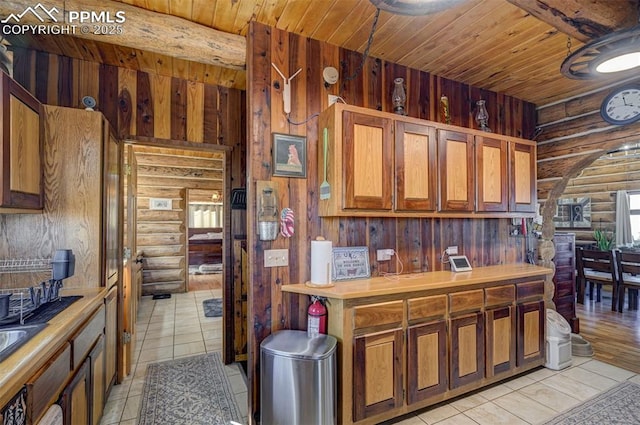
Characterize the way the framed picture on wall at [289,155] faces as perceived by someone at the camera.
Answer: facing the viewer and to the right of the viewer

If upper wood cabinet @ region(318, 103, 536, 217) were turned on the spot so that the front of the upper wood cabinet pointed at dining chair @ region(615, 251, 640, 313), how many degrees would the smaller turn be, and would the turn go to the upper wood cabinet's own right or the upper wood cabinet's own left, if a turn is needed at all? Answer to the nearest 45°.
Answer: approximately 90° to the upper wood cabinet's own left

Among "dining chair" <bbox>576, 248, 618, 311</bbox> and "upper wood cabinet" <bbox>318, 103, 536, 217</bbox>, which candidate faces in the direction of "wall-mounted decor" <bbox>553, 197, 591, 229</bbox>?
the dining chair

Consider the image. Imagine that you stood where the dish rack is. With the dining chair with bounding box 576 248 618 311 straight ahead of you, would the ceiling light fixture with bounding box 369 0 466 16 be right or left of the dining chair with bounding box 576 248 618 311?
right

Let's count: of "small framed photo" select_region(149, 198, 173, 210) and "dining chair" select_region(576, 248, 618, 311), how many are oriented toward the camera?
1

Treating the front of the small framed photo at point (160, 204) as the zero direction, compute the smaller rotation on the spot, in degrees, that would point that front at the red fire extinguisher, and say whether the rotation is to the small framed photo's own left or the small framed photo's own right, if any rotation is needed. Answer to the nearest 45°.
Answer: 0° — it already faces it

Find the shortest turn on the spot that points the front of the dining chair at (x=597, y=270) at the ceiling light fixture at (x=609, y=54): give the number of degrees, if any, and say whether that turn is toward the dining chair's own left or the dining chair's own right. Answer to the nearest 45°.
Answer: approximately 180°

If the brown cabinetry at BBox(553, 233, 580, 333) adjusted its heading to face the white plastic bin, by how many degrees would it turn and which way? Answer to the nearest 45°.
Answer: approximately 45° to its left

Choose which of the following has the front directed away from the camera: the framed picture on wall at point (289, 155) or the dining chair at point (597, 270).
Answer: the dining chair

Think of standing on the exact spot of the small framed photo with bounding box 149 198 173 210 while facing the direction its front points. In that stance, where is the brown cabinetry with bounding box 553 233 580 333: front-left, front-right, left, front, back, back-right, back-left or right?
front-left

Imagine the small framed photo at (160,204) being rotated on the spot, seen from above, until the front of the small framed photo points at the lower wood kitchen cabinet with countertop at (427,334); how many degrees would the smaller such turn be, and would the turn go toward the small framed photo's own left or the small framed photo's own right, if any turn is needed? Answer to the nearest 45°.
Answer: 0° — it already faces it

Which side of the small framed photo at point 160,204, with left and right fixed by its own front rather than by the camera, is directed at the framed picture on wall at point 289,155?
front

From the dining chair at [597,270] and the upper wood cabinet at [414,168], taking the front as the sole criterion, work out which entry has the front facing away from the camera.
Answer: the dining chair

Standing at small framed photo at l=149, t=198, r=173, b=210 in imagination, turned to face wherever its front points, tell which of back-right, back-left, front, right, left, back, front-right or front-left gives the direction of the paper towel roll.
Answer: front

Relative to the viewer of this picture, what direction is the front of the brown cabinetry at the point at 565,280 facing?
facing the viewer and to the left of the viewer

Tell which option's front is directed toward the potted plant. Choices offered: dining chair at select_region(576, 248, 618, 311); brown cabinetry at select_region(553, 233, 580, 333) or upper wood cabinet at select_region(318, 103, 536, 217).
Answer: the dining chair

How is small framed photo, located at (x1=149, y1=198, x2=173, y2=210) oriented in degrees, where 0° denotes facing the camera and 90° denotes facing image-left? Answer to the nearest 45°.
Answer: approximately 0°

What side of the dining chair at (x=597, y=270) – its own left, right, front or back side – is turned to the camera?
back

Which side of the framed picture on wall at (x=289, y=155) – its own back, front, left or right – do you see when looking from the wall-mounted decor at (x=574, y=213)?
left
